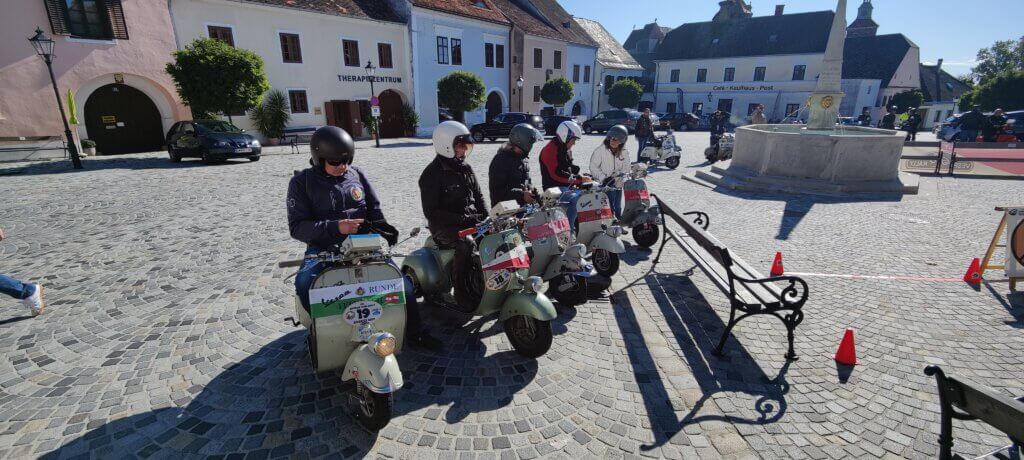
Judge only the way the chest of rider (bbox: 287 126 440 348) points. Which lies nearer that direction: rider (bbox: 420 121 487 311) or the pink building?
the rider

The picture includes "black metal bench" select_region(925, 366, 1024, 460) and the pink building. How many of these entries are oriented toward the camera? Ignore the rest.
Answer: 1

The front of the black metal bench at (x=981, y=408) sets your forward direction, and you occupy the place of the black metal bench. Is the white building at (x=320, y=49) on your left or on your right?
on your left

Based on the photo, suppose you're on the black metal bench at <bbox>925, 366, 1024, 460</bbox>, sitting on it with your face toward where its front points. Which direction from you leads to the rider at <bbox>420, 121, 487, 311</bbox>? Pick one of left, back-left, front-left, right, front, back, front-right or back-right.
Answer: back-left

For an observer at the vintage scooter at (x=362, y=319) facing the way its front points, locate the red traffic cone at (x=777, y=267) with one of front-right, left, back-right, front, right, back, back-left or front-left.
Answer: front-left

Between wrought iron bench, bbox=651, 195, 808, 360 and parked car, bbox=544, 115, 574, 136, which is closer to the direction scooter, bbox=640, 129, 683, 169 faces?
the wrought iron bench

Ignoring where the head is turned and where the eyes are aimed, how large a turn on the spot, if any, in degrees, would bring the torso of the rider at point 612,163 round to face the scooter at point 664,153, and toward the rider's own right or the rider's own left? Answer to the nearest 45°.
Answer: approximately 135° to the rider's own left

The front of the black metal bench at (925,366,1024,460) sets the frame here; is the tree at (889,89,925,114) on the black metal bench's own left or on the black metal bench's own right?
on the black metal bench's own left

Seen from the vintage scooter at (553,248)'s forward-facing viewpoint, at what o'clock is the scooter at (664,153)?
The scooter is roughly at 8 o'clock from the vintage scooter.
